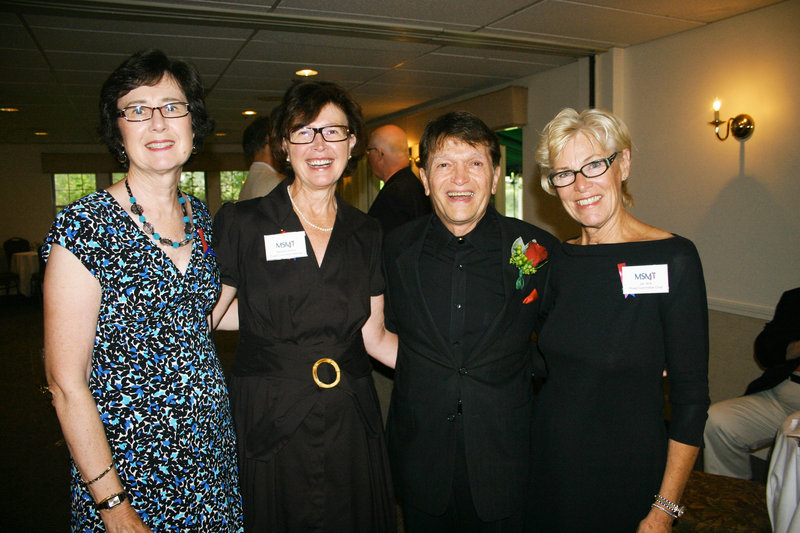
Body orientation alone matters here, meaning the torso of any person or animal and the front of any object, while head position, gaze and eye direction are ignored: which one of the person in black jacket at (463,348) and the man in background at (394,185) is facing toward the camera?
the person in black jacket

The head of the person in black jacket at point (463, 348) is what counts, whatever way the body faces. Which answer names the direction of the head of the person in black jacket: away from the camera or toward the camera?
toward the camera

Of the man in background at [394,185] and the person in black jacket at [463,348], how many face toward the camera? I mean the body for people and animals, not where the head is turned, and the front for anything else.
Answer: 1

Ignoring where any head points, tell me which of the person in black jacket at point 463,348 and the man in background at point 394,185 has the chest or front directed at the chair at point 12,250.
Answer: the man in background

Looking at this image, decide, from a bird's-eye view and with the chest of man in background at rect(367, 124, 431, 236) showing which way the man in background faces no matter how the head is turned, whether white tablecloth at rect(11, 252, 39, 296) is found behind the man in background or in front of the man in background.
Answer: in front

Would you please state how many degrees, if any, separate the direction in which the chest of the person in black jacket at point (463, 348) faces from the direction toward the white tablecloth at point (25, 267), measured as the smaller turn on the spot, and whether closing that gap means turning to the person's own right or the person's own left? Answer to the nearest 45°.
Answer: approximately 135° to the person's own right

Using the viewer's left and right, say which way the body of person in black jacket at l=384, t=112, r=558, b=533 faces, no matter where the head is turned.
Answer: facing the viewer

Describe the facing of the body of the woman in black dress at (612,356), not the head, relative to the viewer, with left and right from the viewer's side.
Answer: facing the viewer and to the left of the viewer
